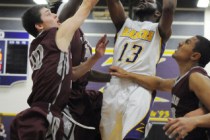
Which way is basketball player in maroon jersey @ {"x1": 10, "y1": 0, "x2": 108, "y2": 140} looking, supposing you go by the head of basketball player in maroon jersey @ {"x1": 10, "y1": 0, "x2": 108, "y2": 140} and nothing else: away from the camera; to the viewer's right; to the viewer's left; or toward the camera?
to the viewer's right

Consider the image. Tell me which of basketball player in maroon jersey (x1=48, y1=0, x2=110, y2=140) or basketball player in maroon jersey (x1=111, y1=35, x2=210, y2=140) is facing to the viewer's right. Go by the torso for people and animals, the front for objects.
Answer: basketball player in maroon jersey (x1=48, y1=0, x2=110, y2=140)

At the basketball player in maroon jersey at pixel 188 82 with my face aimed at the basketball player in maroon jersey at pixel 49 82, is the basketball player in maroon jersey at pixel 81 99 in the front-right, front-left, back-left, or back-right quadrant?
front-right

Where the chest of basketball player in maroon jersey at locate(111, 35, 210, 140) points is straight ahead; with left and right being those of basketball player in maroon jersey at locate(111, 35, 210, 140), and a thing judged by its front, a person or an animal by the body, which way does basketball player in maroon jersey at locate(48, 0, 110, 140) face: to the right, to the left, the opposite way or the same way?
the opposite way

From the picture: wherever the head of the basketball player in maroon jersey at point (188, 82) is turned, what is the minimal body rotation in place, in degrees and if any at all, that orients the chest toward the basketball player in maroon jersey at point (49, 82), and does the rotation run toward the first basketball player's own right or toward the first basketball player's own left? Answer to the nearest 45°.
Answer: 0° — they already face them

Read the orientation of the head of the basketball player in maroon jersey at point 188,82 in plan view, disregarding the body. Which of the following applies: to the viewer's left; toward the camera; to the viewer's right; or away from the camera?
to the viewer's left

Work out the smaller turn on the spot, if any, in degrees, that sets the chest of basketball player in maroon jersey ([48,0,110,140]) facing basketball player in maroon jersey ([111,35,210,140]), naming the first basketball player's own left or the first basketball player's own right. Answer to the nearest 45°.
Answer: approximately 45° to the first basketball player's own right

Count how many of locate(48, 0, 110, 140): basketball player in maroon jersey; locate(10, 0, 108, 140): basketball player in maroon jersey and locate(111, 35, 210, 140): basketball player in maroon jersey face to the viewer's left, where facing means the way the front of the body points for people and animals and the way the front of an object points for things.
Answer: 1

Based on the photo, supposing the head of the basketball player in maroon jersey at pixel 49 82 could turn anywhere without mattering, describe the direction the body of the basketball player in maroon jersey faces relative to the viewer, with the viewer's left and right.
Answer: facing away from the viewer and to the right of the viewer

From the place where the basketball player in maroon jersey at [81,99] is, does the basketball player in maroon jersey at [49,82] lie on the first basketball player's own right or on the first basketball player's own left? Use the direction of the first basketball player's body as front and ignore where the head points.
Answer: on the first basketball player's own right

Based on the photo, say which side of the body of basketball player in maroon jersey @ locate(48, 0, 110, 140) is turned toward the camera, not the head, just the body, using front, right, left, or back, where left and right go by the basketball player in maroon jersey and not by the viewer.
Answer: right

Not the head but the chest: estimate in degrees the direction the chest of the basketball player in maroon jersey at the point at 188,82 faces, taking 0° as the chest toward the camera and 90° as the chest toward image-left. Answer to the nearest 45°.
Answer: approximately 90°
